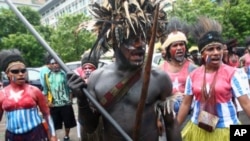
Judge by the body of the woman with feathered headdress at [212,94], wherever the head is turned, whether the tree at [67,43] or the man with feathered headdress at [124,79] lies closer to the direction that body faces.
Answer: the man with feathered headdress

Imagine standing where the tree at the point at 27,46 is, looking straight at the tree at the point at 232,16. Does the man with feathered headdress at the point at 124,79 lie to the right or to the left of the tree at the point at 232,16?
right

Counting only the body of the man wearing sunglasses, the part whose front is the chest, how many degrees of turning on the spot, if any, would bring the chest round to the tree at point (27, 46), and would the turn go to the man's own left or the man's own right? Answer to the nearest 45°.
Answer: approximately 180°

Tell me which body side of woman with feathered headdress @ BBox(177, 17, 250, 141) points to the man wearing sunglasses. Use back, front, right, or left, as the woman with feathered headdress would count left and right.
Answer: right

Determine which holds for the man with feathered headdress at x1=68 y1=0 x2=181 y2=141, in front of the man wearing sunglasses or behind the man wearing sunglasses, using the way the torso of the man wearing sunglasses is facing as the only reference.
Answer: in front

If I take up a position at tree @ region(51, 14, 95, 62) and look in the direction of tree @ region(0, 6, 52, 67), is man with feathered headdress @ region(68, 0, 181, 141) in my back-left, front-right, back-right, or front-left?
back-left

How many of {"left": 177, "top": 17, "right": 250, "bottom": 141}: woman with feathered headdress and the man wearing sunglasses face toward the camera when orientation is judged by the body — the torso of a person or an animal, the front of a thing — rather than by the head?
2

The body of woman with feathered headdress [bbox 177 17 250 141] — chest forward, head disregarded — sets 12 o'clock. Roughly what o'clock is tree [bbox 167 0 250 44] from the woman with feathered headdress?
The tree is roughly at 6 o'clock from the woman with feathered headdress.

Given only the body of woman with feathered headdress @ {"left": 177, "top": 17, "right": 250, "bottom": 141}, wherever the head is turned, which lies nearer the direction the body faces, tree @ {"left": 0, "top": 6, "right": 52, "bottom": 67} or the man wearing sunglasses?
the man wearing sunglasses

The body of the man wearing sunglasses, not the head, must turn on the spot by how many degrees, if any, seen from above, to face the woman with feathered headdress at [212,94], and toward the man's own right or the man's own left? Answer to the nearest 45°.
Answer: approximately 45° to the man's own left

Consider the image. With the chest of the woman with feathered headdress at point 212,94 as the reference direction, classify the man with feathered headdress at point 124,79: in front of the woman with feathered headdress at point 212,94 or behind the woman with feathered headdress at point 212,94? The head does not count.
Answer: in front
